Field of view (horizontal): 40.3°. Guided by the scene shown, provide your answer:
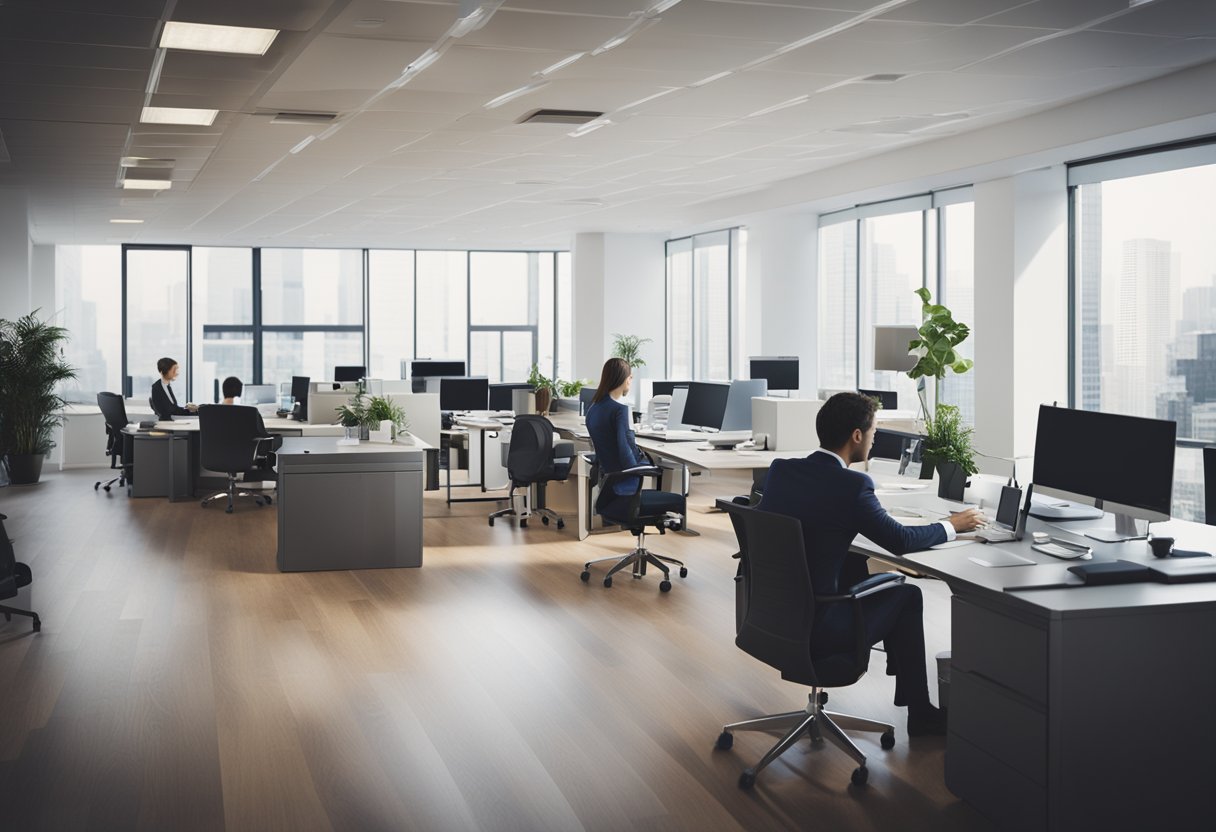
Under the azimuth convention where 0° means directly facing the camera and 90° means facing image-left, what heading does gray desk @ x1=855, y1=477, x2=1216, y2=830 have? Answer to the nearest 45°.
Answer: approximately 45°

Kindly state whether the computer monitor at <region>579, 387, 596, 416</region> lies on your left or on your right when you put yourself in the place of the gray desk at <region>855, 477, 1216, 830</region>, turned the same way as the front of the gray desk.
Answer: on your right

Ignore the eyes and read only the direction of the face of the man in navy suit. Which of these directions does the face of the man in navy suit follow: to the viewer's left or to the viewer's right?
to the viewer's right

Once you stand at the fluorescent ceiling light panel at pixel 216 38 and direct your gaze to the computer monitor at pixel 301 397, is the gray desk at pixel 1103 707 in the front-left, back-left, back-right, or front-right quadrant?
back-right

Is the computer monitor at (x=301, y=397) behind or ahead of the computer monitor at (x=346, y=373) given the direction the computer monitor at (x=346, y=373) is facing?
ahead

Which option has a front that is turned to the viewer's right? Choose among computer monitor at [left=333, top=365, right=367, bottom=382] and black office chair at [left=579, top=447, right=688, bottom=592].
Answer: the black office chair

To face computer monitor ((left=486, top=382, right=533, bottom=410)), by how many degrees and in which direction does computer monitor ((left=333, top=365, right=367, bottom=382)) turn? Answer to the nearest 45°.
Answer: approximately 45° to its left
